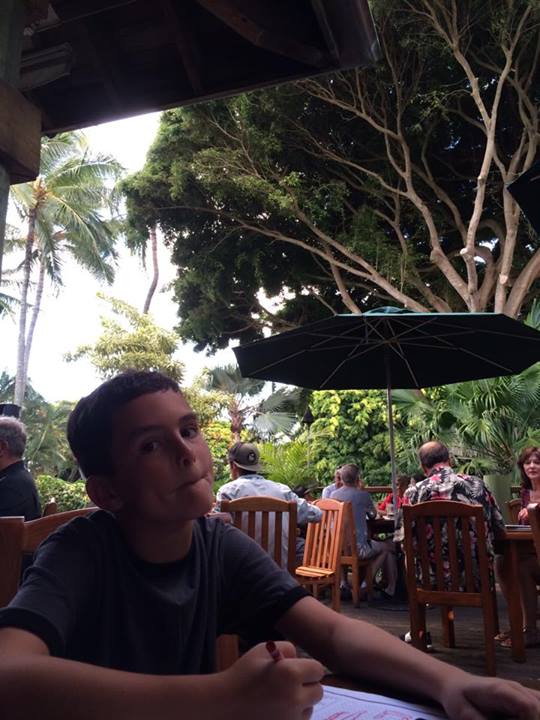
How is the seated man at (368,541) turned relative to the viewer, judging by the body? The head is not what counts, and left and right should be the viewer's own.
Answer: facing away from the viewer and to the right of the viewer

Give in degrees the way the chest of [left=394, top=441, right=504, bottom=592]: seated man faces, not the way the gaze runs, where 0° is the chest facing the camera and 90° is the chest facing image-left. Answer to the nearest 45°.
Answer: approximately 180°

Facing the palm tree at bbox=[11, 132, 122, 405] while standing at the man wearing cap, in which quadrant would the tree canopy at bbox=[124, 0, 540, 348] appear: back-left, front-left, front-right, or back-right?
front-right

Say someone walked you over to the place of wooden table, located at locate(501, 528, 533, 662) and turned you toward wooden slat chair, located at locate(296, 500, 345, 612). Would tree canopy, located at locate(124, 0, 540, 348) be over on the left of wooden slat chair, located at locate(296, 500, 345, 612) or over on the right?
right

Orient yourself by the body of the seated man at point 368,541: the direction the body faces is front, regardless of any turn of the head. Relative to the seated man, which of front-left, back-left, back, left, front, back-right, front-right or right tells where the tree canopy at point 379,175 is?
front-left

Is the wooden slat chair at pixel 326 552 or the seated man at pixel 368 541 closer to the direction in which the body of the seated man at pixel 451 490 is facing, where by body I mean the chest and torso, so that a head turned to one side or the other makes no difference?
the seated man

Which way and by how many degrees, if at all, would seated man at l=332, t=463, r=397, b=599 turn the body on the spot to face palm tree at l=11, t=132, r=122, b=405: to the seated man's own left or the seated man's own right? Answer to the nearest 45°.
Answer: approximately 90° to the seated man's own left

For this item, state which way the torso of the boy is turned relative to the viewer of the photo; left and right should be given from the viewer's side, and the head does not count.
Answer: facing the viewer and to the right of the viewer

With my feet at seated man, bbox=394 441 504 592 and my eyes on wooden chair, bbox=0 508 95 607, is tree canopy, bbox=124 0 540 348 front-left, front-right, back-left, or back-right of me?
back-right

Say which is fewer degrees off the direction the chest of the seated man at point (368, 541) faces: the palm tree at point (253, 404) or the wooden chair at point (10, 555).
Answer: the palm tree

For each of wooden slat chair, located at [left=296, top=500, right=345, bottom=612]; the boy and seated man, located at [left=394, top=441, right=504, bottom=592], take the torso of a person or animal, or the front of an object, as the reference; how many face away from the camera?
1

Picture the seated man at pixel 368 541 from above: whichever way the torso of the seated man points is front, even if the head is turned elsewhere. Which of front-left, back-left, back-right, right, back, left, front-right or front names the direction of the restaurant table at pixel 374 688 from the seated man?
back-right
